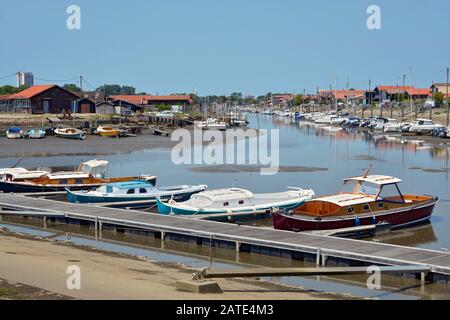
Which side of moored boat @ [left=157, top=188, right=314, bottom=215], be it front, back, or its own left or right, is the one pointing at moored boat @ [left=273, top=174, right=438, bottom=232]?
back

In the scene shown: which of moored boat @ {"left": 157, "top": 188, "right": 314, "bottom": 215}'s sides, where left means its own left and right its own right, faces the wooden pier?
left

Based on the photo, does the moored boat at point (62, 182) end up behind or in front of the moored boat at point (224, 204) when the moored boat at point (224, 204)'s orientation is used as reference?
in front

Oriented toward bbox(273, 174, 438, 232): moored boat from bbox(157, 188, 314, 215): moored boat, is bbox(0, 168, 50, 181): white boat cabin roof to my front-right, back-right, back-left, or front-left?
back-left

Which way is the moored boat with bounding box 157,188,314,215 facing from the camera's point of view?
to the viewer's left

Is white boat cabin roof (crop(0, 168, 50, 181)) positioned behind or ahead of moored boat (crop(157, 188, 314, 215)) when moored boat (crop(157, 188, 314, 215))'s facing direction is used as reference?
ahead

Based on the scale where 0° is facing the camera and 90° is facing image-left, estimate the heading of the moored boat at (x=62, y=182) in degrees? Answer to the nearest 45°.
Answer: approximately 90°
